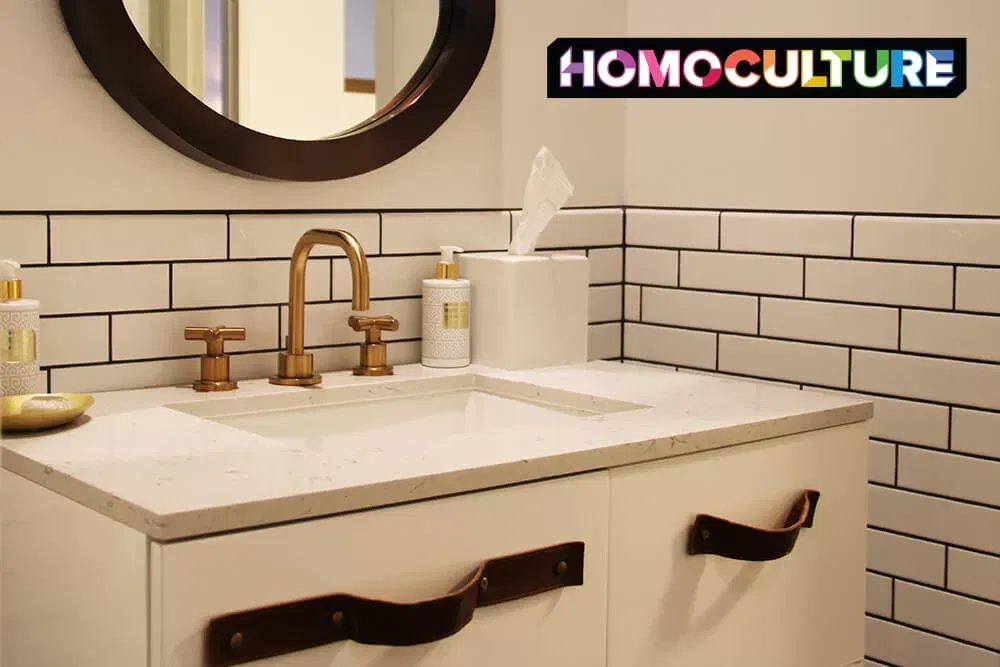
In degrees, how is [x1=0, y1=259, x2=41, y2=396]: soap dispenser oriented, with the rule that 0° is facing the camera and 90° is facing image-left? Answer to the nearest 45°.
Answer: approximately 315°

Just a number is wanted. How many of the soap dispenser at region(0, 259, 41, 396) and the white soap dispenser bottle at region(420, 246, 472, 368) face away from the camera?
0

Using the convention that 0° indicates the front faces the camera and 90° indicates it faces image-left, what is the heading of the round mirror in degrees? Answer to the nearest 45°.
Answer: approximately 315°

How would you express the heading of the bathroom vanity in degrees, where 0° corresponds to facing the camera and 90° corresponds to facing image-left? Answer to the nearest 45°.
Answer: approximately 315°

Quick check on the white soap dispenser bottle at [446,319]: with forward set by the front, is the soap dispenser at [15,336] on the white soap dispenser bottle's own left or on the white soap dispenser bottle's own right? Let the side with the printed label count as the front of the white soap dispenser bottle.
on the white soap dispenser bottle's own right
